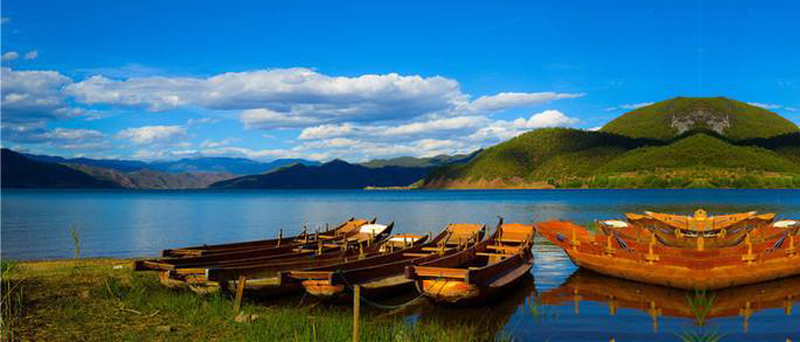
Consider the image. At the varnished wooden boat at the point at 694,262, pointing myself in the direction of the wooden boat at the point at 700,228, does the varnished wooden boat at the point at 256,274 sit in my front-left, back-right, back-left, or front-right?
back-left

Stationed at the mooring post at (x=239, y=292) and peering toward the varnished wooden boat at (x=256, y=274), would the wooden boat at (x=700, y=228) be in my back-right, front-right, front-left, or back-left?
front-right

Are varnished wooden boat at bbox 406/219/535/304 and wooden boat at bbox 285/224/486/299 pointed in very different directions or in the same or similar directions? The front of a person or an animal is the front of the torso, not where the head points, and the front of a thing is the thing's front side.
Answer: same or similar directions
